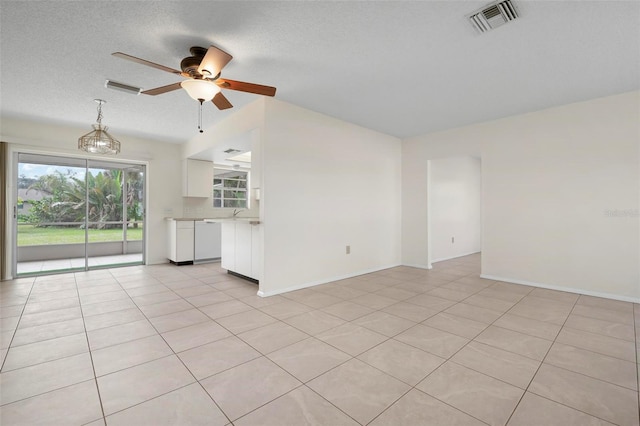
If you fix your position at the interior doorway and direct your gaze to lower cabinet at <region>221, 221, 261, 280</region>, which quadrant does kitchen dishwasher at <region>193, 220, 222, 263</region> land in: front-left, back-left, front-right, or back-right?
front-right

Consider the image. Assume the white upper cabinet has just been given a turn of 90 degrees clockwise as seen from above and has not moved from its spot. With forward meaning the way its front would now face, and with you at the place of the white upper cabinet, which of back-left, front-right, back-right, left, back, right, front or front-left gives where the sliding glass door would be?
front

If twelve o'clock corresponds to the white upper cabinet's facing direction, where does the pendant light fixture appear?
The pendant light fixture is roughly at 1 o'clock from the white upper cabinet.

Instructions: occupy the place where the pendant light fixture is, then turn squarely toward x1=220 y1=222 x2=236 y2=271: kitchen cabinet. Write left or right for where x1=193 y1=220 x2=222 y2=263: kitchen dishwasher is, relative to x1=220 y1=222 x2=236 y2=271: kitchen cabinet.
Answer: left

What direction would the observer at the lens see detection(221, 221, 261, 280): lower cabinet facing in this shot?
facing the viewer and to the left of the viewer

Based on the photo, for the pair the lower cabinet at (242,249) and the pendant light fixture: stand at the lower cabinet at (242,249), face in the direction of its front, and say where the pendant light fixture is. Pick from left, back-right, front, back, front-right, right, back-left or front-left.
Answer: front-right

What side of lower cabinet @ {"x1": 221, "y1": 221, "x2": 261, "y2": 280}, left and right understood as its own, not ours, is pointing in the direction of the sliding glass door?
right

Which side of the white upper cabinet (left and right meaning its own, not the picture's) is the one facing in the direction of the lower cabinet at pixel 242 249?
front

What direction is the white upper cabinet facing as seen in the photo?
toward the camera

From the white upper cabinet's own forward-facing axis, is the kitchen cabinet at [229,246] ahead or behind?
ahead

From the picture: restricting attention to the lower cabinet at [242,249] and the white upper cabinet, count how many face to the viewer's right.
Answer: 0
